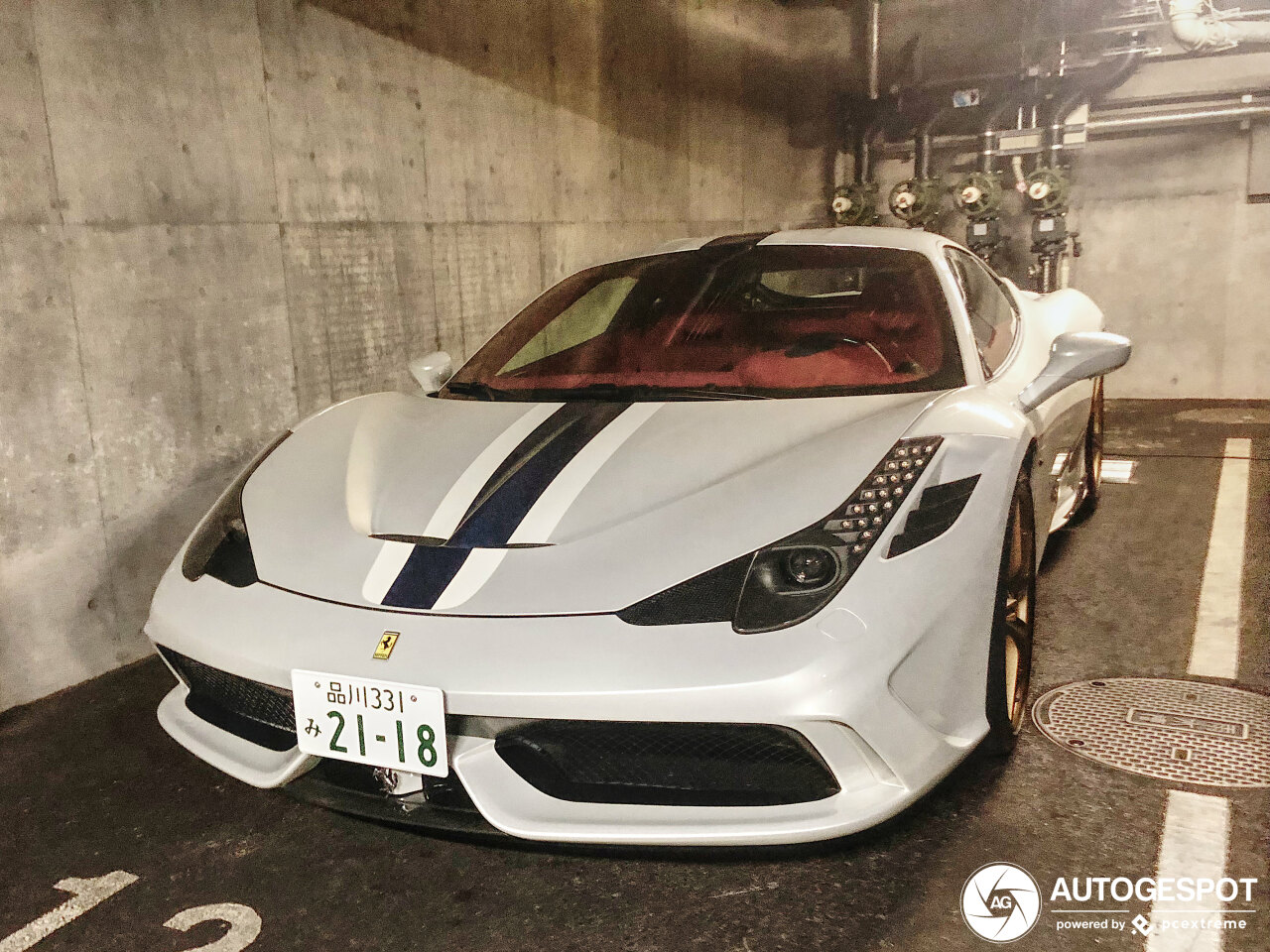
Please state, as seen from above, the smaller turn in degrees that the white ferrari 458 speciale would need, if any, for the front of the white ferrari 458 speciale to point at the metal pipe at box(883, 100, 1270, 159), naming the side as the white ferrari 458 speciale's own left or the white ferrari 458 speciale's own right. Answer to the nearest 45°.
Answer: approximately 180°

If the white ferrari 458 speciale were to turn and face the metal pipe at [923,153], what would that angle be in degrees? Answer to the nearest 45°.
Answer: approximately 135° to its right

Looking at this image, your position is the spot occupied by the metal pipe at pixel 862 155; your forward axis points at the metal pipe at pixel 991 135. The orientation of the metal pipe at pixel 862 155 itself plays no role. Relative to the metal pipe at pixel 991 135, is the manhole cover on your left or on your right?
right

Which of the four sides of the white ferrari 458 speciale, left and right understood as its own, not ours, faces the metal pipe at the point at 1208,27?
back

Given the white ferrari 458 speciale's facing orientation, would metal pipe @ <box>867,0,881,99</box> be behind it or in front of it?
behind

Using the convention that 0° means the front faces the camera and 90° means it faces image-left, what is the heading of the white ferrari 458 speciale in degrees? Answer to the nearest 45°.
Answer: approximately 45°

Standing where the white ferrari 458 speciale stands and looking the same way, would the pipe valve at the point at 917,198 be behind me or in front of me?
behind

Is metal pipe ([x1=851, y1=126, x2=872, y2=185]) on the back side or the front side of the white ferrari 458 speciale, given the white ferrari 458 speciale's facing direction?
on the back side
